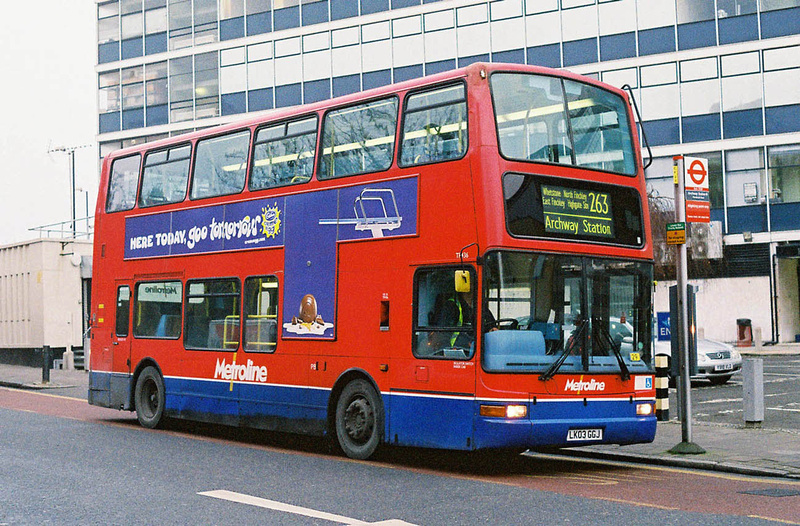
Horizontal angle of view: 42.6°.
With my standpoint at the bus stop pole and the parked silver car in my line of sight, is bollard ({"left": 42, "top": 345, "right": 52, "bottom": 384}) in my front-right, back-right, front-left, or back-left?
front-left

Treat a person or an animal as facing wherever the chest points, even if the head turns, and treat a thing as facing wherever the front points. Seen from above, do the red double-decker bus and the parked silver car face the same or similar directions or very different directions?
same or similar directions

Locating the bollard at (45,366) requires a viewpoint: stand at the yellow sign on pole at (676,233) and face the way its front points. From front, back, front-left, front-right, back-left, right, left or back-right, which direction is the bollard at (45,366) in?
back-right

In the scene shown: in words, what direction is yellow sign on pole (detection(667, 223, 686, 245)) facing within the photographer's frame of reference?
facing the viewer

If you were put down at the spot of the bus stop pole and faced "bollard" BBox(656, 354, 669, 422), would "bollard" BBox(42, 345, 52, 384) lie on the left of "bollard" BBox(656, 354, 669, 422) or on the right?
left

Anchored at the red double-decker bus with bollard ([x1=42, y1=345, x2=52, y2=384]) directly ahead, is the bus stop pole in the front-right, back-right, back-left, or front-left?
back-right

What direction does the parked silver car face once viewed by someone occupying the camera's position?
facing the viewer and to the right of the viewer

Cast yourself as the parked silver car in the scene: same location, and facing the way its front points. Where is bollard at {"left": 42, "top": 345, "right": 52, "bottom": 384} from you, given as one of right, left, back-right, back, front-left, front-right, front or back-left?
back-right

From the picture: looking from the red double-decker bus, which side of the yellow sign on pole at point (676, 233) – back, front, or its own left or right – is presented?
right

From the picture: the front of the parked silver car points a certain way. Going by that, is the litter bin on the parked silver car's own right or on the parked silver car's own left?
on the parked silver car's own left

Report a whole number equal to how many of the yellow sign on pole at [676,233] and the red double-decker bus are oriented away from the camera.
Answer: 0

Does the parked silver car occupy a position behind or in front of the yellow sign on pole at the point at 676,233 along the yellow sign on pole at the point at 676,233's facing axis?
behind

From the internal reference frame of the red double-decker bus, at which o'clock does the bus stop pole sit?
The bus stop pole is roughly at 10 o'clock from the red double-decker bus.
